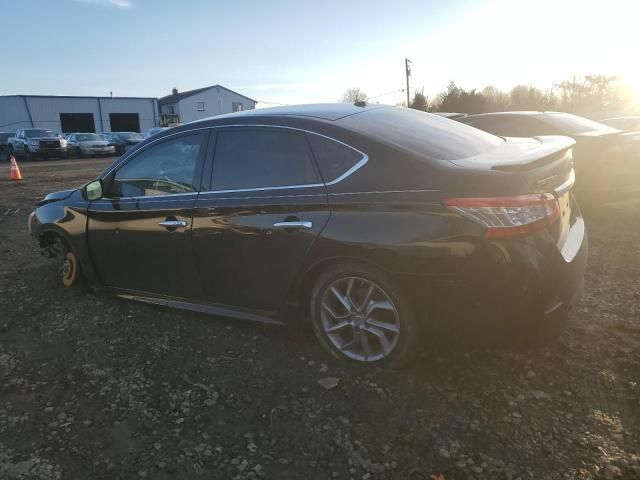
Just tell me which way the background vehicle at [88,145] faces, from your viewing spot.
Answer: facing the viewer and to the right of the viewer

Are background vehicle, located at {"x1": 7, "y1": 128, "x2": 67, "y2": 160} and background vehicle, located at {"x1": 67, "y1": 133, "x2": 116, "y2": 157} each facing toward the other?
no

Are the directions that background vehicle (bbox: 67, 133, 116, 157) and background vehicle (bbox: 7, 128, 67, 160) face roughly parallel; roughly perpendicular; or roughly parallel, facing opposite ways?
roughly parallel

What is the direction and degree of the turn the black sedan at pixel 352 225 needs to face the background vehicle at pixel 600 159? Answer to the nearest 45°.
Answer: approximately 90° to its right

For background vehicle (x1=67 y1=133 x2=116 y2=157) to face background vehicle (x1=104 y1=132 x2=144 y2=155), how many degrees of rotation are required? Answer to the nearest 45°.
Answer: approximately 90° to its left

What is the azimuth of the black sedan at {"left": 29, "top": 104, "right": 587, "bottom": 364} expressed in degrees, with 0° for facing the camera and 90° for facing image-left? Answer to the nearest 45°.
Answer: approximately 135°

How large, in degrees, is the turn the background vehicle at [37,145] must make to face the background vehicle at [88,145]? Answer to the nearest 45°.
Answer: approximately 45° to its left

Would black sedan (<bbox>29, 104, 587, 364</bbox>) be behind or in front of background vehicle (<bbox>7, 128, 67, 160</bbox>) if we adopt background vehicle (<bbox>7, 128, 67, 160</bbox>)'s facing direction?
in front

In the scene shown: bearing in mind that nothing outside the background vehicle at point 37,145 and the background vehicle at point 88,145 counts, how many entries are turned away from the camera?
0

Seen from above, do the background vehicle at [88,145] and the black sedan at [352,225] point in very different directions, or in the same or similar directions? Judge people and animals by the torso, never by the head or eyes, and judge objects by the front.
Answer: very different directions

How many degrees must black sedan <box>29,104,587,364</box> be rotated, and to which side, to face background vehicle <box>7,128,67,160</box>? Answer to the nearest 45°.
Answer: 0° — it already faces it

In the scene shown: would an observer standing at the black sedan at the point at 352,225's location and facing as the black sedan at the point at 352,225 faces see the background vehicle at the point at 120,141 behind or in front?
in front
